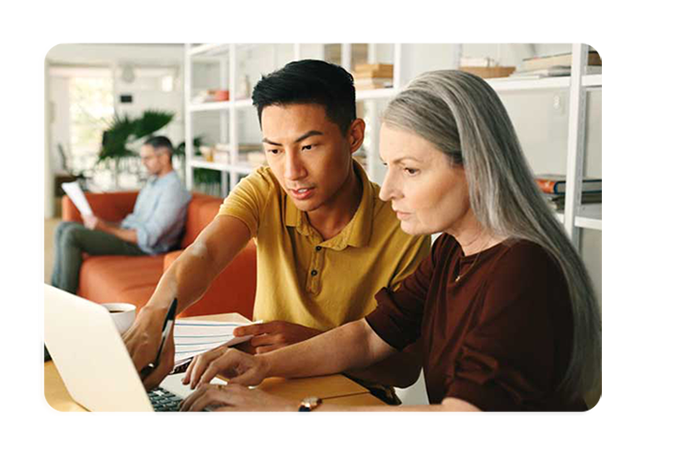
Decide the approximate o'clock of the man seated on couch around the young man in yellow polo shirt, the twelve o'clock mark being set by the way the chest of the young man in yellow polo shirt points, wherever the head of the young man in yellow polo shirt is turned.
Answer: The man seated on couch is roughly at 4 o'clock from the young man in yellow polo shirt.

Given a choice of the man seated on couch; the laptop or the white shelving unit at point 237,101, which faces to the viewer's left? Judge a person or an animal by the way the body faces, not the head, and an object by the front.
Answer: the man seated on couch

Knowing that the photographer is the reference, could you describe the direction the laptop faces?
facing away from the viewer and to the right of the viewer

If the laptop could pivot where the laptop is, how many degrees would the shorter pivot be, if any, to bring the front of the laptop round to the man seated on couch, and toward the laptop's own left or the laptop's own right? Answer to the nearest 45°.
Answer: approximately 45° to the laptop's own left

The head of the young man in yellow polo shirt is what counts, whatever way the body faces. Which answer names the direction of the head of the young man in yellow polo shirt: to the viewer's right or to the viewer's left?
to the viewer's left

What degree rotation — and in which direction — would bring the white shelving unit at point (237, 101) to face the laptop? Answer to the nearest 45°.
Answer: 0° — it already faces it

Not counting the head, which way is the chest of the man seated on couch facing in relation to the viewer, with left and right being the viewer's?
facing to the left of the viewer

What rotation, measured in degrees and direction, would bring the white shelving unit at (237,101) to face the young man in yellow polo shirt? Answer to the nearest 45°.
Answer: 0° — it already faces them

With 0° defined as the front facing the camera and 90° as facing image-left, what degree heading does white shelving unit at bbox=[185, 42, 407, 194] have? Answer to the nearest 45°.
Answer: approximately 0°

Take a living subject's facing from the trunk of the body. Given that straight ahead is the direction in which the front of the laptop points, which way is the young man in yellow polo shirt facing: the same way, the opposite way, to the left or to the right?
the opposite way

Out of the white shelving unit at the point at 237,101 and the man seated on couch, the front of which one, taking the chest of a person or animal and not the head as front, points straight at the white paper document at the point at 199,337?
the white shelving unit
